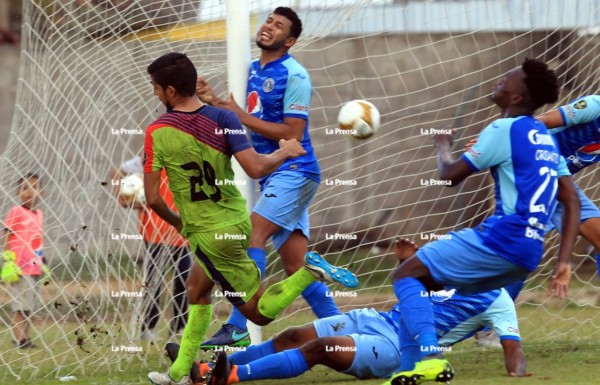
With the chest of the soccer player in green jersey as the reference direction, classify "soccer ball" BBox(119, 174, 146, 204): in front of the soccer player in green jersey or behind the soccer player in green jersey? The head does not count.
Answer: in front

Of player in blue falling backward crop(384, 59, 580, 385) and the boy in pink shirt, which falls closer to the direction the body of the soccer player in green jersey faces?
the boy in pink shirt

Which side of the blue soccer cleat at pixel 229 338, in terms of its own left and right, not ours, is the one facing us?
left

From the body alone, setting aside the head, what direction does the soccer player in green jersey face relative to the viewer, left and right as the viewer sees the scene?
facing away from the viewer and to the left of the viewer

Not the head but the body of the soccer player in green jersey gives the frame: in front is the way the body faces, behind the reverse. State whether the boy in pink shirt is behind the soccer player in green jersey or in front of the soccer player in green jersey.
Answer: in front

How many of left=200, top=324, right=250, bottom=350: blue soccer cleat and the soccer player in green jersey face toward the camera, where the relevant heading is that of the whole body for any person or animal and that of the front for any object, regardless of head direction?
0

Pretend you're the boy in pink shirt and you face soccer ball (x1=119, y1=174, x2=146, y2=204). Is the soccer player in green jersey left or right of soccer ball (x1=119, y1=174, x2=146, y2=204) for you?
right

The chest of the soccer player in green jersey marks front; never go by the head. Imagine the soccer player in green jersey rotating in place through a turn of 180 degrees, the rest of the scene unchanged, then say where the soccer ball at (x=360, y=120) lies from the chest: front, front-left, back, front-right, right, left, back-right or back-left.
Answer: left
